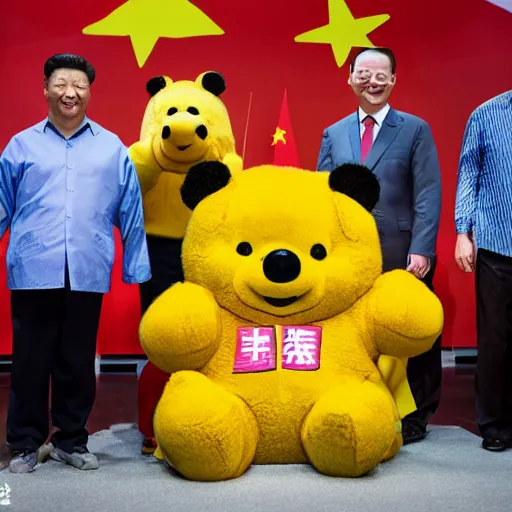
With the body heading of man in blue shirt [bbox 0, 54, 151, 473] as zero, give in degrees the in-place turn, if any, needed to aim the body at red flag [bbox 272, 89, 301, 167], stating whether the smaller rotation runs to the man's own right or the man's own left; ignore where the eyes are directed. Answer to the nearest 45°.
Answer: approximately 135° to the man's own left

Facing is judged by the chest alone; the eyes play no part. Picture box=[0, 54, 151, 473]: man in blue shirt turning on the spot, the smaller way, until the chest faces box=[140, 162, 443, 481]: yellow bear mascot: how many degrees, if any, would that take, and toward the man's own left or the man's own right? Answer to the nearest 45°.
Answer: approximately 45° to the man's own left

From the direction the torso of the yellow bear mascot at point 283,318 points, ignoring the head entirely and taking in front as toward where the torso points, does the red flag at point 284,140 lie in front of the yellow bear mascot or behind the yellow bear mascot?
behind

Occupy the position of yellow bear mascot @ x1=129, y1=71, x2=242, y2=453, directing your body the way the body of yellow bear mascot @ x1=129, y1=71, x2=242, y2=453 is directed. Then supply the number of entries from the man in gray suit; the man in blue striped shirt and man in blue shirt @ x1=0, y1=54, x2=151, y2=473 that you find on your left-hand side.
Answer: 2

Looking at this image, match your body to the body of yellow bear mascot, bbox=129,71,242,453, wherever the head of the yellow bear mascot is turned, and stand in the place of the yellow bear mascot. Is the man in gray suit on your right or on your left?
on your left

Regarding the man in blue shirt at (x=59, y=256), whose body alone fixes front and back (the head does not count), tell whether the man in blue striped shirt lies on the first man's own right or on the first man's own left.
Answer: on the first man's own left

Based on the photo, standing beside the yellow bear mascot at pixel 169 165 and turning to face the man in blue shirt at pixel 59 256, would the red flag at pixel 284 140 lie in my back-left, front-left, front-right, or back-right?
back-right
